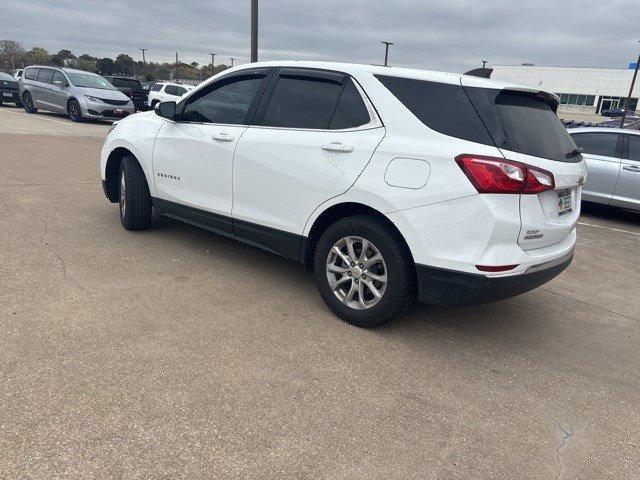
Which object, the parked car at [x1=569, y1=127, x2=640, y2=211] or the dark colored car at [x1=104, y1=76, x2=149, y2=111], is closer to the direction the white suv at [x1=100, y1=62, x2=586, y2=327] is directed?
the dark colored car

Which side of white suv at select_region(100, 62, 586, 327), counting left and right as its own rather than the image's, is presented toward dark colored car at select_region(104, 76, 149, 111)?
front

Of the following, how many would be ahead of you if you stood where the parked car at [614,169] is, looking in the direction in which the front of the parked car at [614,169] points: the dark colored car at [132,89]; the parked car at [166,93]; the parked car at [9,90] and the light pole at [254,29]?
0

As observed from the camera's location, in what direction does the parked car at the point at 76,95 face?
facing the viewer and to the right of the viewer

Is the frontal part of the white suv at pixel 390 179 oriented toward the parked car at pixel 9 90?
yes

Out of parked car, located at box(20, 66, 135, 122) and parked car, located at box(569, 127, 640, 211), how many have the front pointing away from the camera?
0

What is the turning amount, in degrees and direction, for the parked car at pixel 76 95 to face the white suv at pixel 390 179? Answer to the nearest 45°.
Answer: approximately 45° to its right

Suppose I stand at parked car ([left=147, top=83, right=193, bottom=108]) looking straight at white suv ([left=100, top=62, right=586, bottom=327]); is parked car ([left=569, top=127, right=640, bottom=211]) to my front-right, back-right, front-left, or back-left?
front-left

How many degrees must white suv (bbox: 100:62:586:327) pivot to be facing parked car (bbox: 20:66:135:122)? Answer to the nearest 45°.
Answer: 0° — it already faces it

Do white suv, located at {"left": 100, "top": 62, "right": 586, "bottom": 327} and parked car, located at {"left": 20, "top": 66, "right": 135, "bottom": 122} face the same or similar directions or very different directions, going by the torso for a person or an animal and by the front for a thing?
very different directions

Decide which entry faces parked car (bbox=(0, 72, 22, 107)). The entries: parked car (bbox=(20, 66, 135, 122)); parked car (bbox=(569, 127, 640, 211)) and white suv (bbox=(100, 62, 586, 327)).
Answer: the white suv

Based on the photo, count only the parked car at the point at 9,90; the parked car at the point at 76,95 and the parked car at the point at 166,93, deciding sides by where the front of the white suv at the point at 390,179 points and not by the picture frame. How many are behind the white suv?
0

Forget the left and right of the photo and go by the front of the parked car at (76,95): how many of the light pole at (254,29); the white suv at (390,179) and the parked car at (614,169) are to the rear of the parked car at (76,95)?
0

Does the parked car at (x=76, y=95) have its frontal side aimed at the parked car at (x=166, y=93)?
no

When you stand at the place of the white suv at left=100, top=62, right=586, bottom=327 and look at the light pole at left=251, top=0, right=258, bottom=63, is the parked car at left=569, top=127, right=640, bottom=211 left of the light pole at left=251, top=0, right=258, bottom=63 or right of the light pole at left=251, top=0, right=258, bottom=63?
right

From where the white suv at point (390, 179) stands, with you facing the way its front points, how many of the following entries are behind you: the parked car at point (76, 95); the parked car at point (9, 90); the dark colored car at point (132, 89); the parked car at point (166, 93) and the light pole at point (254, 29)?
0

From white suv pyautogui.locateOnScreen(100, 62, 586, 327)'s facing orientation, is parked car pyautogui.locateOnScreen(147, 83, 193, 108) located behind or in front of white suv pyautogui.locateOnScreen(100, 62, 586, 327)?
in front

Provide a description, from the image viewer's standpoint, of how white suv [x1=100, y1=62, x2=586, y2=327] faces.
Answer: facing away from the viewer and to the left of the viewer
